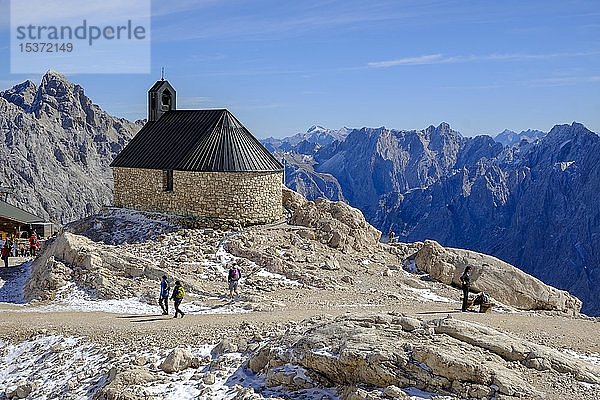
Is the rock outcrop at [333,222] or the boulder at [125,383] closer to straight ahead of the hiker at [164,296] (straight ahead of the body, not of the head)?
the boulder

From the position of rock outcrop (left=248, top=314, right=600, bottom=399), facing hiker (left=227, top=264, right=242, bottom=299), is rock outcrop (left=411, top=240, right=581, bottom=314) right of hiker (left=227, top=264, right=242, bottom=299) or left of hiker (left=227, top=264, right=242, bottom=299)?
right

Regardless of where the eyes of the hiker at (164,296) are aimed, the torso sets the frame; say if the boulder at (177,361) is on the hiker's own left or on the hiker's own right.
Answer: on the hiker's own left

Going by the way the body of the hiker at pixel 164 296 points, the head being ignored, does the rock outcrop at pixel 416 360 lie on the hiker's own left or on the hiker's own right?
on the hiker's own left

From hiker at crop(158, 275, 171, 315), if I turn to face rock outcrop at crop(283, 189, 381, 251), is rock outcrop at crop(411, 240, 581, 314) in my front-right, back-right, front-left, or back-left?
front-right

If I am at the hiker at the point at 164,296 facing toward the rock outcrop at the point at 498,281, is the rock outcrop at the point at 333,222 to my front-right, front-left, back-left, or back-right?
front-left

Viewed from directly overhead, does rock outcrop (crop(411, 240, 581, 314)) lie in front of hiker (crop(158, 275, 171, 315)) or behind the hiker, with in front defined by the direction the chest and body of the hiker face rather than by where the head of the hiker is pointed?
behind
